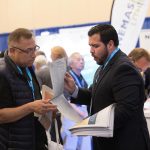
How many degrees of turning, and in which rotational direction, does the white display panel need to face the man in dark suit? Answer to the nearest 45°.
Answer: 0° — it already faces them

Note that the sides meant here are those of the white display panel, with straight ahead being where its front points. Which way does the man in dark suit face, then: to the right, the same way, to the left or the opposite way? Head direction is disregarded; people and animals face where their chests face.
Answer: to the right

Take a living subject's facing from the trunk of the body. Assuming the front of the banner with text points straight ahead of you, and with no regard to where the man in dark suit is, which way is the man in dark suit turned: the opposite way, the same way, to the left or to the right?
to the right

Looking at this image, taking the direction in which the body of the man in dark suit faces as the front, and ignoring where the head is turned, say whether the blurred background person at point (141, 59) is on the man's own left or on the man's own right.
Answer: on the man's own right

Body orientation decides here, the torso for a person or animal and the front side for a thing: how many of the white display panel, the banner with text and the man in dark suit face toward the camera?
2

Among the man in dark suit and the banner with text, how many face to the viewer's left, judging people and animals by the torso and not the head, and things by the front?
1

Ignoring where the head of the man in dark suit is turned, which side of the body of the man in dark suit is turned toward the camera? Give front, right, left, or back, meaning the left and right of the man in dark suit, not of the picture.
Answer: left
